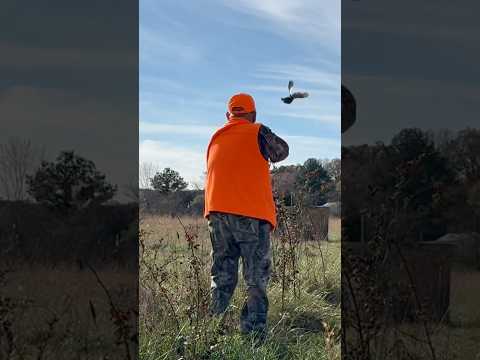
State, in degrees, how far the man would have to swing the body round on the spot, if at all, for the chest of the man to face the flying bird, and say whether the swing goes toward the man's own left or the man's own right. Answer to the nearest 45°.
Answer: approximately 45° to the man's own right

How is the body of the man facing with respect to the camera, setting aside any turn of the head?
away from the camera
